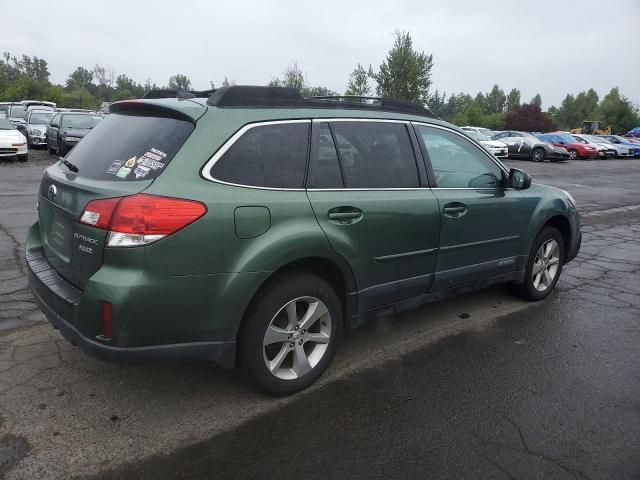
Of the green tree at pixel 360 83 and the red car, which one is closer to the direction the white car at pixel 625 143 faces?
the red car

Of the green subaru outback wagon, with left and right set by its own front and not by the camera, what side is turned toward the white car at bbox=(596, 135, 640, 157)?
front

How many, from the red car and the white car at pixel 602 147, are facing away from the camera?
0

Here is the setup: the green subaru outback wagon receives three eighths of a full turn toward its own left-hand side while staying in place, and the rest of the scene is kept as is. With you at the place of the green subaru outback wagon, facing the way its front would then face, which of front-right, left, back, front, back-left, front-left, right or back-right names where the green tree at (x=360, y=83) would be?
right

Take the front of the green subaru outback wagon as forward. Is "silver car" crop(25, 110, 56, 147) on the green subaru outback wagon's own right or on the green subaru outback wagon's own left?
on the green subaru outback wagon's own left

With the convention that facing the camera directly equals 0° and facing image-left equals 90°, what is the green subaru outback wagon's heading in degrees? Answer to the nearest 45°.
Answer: approximately 225°
